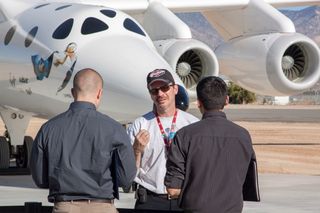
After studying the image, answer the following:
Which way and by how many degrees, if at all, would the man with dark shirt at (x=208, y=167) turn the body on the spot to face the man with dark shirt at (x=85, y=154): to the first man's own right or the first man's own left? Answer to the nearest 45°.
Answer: approximately 90° to the first man's own left

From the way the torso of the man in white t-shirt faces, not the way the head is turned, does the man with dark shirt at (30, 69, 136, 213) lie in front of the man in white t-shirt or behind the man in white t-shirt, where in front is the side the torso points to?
in front

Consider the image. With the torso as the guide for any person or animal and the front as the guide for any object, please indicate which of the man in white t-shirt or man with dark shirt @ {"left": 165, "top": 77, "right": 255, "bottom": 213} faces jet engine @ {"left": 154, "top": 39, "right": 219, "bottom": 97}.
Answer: the man with dark shirt

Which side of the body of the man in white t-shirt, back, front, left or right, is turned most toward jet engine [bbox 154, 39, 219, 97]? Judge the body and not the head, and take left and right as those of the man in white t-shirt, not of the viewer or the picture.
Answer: back

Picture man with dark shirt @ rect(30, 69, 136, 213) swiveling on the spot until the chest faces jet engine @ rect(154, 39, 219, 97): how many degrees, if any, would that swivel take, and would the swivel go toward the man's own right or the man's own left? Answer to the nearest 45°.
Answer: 0° — they already face it

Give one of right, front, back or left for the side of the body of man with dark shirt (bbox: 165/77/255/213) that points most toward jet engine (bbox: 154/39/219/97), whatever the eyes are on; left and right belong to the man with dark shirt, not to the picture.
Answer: front

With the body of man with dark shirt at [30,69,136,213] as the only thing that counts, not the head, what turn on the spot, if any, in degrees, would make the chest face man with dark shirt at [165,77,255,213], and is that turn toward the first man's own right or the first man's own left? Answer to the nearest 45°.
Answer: approximately 90° to the first man's own right

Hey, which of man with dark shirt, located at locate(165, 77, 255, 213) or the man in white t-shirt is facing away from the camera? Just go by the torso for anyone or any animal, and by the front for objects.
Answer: the man with dark shirt

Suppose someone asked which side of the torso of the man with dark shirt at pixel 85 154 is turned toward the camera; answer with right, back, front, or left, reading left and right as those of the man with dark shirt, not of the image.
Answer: back

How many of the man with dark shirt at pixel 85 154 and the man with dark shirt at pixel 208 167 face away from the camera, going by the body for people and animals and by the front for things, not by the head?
2

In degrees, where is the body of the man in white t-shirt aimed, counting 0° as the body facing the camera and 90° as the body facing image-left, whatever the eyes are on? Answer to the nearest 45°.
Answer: approximately 0°

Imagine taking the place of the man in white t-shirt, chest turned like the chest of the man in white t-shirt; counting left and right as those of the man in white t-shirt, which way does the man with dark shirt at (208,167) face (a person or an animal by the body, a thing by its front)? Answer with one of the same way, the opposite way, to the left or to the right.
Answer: the opposite way

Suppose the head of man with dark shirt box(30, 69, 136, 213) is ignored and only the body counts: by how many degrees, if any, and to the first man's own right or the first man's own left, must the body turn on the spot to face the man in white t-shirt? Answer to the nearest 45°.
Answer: approximately 45° to the first man's own right

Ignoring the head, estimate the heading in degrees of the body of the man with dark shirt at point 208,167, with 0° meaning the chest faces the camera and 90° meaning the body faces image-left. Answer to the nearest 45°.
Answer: approximately 180°
